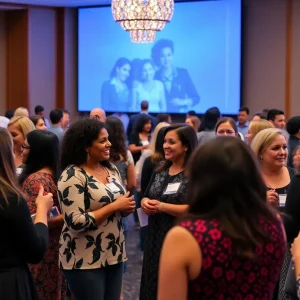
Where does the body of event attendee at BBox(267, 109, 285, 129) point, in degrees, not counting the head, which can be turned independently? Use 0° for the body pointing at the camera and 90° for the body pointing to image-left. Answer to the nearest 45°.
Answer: approximately 315°

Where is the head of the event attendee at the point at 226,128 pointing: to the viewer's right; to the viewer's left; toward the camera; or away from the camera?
toward the camera

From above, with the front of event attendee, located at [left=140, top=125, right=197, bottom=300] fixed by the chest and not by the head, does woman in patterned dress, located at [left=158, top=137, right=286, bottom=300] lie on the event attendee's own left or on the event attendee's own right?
on the event attendee's own left

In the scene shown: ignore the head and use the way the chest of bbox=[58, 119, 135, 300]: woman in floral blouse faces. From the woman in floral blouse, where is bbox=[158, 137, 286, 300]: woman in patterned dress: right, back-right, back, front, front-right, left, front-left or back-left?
front-right

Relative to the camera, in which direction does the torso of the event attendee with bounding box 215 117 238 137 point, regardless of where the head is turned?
toward the camera

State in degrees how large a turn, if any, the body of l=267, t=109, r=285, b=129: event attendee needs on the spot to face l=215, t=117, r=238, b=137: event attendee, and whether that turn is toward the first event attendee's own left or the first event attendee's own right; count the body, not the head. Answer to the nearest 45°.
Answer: approximately 45° to the first event attendee's own right

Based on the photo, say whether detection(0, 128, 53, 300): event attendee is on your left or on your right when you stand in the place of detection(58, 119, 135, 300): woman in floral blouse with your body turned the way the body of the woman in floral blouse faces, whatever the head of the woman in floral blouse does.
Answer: on your right

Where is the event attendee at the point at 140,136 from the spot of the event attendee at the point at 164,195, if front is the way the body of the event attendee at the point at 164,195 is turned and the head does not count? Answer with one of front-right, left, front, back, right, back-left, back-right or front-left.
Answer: back-right

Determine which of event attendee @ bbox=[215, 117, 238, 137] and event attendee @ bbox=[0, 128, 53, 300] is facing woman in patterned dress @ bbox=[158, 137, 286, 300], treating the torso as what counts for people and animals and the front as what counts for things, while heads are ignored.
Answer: event attendee @ bbox=[215, 117, 238, 137]

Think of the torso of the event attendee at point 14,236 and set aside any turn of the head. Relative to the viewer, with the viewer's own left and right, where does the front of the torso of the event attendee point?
facing away from the viewer and to the right of the viewer

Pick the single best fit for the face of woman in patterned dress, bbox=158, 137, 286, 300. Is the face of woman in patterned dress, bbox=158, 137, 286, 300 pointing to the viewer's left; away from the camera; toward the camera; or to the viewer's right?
away from the camera

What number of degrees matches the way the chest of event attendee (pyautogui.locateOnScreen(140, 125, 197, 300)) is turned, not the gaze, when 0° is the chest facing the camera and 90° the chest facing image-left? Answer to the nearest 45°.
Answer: approximately 45°

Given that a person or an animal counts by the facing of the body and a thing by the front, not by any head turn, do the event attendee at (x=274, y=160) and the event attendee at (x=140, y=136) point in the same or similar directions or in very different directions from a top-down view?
same or similar directions

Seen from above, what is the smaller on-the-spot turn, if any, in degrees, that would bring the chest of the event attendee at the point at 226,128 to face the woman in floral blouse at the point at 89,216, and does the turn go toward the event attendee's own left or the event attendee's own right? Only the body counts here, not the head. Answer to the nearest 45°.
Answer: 0° — they already face them

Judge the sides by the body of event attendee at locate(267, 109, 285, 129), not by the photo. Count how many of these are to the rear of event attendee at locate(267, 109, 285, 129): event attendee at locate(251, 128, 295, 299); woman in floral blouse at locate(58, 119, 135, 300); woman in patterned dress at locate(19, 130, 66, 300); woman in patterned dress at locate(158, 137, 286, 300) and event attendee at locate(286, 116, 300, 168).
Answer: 0
